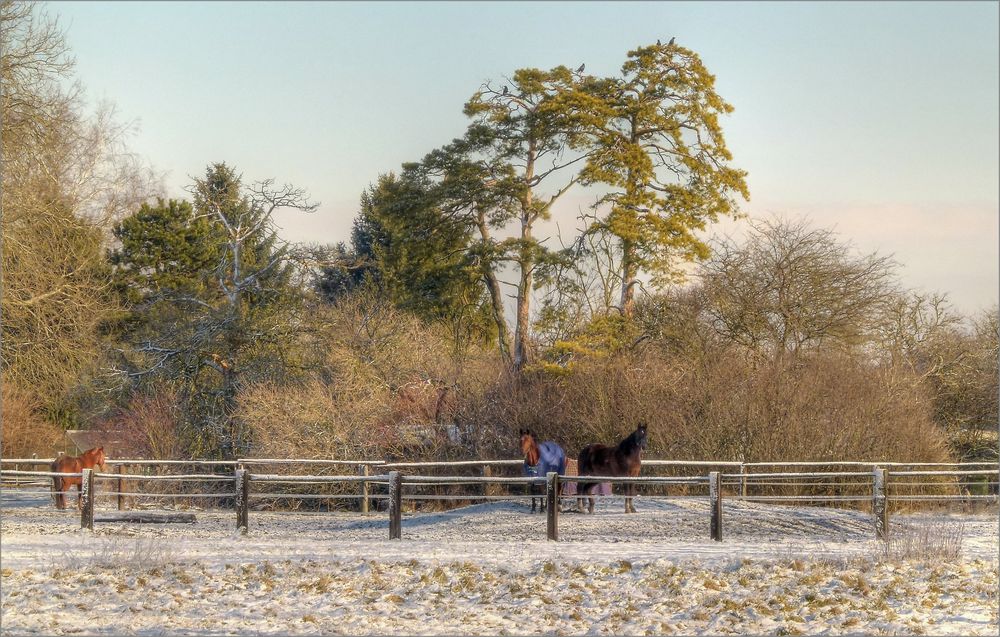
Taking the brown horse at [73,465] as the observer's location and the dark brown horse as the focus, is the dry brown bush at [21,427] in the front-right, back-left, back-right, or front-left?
back-left

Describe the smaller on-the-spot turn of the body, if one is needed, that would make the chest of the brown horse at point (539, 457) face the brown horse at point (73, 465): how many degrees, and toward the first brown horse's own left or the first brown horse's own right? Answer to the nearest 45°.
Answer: approximately 45° to the first brown horse's own right

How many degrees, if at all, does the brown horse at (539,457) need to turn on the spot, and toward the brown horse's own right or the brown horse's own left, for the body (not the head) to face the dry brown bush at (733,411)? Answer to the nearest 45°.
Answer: approximately 180°

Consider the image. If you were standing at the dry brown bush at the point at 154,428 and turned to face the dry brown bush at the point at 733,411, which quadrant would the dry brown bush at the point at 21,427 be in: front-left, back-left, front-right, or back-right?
back-left

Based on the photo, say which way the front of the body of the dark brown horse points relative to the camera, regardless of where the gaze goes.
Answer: to the viewer's right

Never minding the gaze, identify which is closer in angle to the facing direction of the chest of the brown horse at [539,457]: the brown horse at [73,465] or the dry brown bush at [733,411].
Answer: the brown horse

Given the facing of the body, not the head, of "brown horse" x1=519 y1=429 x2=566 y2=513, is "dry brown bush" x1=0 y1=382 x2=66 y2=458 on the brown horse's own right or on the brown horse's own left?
on the brown horse's own right

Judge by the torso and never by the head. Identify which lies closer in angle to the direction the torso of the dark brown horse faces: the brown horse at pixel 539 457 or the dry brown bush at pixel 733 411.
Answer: the dry brown bush

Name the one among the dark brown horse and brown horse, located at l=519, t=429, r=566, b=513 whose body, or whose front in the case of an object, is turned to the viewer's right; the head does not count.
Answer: the dark brown horse

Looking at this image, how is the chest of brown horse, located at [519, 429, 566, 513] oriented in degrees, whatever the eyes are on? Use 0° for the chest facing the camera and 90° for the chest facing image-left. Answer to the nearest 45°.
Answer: approximately 45°

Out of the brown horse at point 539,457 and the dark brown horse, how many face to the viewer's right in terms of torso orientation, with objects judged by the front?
1

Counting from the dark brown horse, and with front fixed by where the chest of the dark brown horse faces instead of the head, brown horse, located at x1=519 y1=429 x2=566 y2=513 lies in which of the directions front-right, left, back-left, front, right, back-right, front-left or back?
back
